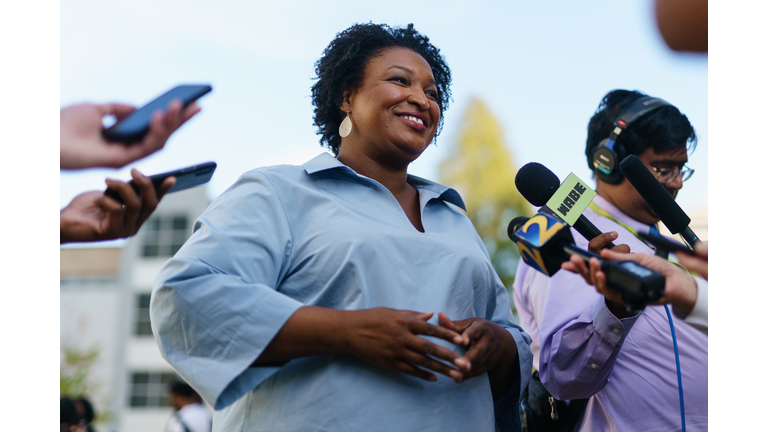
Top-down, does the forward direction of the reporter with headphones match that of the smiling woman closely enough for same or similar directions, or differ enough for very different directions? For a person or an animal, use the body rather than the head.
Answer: same or similar directions

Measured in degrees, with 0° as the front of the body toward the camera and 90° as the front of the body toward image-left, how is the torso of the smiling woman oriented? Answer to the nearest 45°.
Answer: approximately 315°

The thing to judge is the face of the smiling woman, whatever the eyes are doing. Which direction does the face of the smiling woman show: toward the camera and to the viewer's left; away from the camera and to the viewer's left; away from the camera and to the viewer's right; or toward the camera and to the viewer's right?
toward the camera and to the viewer's right

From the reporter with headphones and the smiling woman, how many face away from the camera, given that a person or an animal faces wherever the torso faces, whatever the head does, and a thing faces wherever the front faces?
0

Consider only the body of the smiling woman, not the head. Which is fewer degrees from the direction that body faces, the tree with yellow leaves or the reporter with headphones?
the reporter with headphones

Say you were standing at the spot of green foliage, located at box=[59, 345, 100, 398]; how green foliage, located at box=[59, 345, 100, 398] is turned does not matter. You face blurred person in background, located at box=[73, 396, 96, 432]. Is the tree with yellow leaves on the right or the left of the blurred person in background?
left

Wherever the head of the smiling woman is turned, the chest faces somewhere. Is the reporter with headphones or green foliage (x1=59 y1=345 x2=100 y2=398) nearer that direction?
the reporter with headphones
